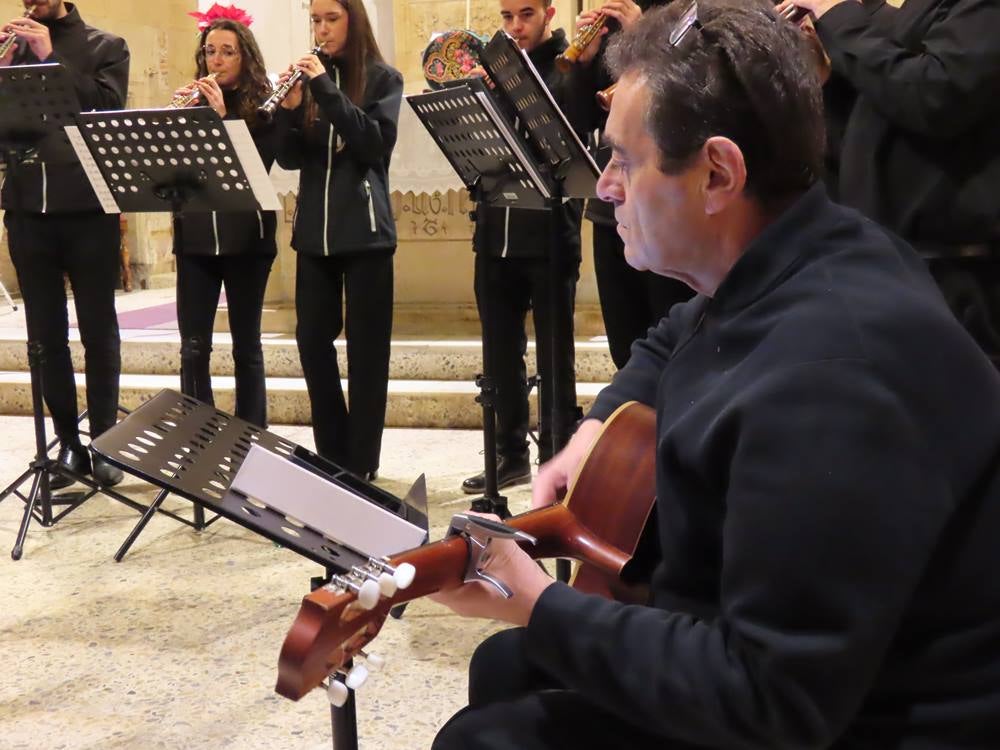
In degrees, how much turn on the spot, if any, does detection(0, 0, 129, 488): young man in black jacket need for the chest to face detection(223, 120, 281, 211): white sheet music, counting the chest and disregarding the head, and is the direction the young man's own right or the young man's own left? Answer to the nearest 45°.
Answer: approximately 90° to the young man's own left

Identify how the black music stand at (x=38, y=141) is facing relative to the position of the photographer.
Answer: facing away from the viewer

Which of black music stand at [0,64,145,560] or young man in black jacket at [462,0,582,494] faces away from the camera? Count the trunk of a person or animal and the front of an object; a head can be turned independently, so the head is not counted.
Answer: the black music stand

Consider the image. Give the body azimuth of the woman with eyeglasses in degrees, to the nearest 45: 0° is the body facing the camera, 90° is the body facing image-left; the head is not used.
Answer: approximately 45°

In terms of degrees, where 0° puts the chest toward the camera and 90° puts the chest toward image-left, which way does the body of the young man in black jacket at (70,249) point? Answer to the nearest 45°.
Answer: approximately 45°

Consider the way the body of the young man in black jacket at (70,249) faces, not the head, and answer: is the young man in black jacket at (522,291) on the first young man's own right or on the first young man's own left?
on the first young man's own left

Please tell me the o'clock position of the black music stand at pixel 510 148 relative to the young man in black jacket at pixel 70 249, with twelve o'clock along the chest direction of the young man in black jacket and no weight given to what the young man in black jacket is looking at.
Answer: The black music stand is roughly at 9 o'clock from the young man in black jacket.

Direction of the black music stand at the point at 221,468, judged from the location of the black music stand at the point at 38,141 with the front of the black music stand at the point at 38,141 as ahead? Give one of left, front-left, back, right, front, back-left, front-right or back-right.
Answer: back

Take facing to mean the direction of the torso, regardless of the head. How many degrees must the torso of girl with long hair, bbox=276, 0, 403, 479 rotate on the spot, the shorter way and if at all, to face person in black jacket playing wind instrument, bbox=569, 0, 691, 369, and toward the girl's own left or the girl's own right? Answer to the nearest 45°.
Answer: approximately 90° to the girl's own left

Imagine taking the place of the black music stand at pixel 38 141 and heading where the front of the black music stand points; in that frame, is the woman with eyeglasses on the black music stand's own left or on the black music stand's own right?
on the black music stand's own right
